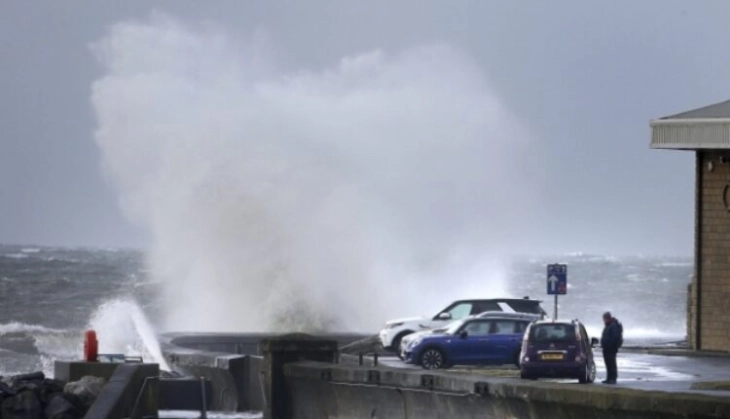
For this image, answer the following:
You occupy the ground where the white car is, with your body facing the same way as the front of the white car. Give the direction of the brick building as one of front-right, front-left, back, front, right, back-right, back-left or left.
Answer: back

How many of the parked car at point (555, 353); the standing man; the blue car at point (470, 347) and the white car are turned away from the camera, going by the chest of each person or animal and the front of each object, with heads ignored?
1

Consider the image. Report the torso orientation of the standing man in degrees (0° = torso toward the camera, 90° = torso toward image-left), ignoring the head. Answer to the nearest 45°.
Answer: approximately 90°

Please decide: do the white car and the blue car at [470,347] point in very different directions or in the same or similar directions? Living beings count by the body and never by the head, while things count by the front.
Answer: same or similar directions

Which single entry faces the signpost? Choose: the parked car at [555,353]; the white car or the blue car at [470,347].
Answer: the parked car

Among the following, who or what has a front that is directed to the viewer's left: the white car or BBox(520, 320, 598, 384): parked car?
the white car

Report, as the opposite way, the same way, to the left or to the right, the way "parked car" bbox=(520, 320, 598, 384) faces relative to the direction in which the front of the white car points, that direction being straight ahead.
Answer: to the right

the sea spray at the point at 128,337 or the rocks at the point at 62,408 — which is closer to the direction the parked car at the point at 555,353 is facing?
the sea spray

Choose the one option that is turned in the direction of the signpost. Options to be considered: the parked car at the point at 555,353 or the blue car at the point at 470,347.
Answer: the parked car

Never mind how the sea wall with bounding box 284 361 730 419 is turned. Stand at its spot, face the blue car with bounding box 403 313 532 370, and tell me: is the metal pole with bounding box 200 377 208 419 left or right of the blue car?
left

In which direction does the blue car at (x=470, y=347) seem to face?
to the viewer's left

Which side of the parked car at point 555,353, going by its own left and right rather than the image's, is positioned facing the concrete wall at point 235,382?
left

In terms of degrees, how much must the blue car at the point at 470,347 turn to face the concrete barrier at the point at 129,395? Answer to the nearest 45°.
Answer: approximately 45° to its left

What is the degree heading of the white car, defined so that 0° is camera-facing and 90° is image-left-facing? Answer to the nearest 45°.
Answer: approximately 90°

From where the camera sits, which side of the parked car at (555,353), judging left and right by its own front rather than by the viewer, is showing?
back

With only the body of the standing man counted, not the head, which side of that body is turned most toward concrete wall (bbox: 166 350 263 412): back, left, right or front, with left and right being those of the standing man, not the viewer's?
front
